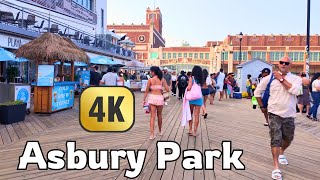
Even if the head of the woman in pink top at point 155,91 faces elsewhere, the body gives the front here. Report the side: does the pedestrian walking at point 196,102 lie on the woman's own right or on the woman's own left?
on the woman's own right

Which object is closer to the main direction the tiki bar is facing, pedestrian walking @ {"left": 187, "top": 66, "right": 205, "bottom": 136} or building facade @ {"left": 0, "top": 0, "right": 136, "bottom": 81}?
the pedestrian walking

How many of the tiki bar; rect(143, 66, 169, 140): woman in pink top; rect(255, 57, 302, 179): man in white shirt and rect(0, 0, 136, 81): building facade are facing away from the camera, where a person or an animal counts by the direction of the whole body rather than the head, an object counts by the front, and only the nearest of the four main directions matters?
1

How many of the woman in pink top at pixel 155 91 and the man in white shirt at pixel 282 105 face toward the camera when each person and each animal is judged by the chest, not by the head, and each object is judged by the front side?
1

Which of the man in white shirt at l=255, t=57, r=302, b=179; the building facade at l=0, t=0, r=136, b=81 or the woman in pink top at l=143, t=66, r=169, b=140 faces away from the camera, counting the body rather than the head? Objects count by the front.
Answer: the woman in pink top

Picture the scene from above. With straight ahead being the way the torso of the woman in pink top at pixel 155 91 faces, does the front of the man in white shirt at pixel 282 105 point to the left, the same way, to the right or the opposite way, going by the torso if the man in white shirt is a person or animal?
the opposite way

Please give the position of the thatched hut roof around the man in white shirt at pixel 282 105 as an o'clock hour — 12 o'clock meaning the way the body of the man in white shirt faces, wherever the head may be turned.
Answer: The thatched hut roof is roughly at 4 o'clock from the man in white shirt.

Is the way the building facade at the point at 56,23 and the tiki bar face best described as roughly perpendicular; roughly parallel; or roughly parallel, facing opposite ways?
roughly parallel

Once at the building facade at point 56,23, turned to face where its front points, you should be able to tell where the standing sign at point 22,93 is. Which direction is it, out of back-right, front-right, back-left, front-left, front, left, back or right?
front-right

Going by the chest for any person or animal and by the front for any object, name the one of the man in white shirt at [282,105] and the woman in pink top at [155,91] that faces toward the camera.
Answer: the man in white shirt

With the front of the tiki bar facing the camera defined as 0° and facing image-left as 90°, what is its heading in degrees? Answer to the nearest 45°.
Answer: approximately 315°

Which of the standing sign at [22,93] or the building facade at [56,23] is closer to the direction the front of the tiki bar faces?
the standing sign

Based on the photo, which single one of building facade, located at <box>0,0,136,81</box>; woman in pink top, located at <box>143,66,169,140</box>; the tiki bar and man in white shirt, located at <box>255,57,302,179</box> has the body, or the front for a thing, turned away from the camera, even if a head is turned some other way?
the woman in pink top

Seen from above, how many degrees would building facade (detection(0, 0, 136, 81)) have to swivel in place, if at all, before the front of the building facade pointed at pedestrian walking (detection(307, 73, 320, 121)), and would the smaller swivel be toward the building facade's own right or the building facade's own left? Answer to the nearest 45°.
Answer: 0° — it already faces them

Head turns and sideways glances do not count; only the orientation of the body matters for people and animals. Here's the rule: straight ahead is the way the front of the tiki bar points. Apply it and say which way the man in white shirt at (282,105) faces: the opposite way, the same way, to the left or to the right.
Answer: to the right

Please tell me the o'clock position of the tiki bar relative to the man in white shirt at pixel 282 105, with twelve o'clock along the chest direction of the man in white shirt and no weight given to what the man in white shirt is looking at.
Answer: The tiki bar is roughly at 4 o'clock from the man in white shirt.

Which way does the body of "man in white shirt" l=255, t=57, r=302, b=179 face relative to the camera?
toward the camera

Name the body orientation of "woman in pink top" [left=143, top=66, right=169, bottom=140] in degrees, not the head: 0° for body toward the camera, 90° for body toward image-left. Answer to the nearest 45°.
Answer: approximately 180°

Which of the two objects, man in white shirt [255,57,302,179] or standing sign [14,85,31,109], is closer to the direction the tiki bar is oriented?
the man in white shirt
